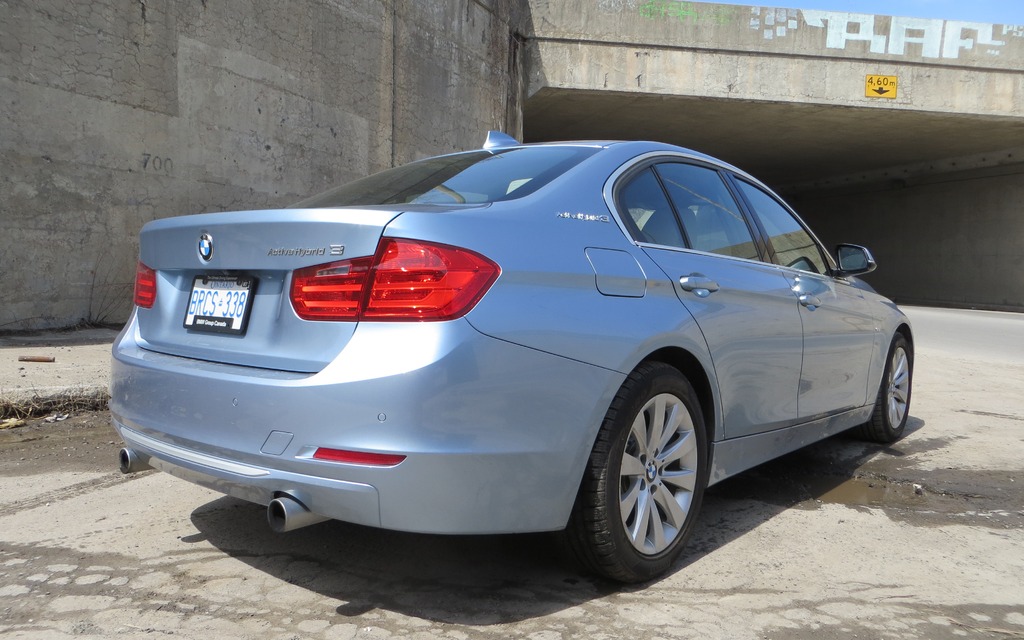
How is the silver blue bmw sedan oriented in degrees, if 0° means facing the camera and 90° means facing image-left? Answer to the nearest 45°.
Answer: approximately 225°

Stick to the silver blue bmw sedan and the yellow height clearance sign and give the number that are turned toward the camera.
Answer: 1

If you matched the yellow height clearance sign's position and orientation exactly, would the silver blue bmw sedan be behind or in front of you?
in front

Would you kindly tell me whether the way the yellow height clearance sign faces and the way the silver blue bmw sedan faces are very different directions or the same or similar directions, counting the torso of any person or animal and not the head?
very different directions

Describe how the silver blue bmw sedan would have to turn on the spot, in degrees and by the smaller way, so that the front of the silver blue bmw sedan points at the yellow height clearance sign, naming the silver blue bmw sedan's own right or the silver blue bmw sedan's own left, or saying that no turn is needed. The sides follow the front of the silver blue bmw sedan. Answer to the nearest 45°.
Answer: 0° — it already faces it
